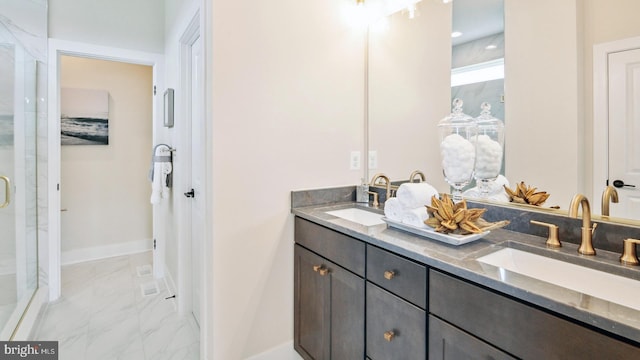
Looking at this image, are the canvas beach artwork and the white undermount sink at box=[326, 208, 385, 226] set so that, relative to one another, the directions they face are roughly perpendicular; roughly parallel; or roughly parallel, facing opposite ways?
roughly perpendicular

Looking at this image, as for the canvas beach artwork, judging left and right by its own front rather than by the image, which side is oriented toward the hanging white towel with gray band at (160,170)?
front

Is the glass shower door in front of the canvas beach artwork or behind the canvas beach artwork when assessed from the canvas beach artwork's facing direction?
in front

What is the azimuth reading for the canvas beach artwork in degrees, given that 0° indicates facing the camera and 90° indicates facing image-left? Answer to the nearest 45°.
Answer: approximately 0°

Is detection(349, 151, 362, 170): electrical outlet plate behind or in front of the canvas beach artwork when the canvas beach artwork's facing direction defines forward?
in front

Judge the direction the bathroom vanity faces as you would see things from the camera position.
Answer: facing the viewer and to the left of the viewer

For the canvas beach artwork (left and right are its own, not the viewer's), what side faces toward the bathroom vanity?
front

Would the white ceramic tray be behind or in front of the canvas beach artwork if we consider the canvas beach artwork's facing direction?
in front

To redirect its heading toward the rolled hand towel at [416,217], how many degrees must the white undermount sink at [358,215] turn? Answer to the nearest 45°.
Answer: approximately 90° to its left
